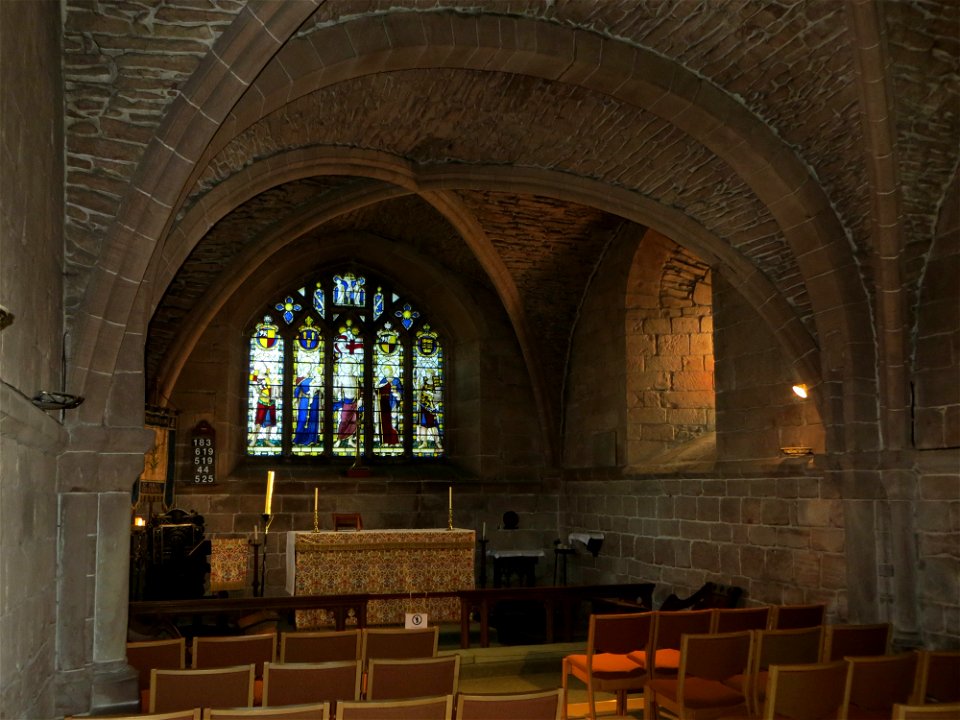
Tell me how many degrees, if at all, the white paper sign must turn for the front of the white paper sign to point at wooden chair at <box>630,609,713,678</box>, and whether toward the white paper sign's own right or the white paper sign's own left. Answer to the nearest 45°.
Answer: approximately 45° to the white paper sign's own left

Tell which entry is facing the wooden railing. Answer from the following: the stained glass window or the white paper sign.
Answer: the stained glass window

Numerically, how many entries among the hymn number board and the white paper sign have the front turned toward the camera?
2

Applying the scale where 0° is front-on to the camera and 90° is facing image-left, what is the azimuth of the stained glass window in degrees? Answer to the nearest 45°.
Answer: approximately 0°
